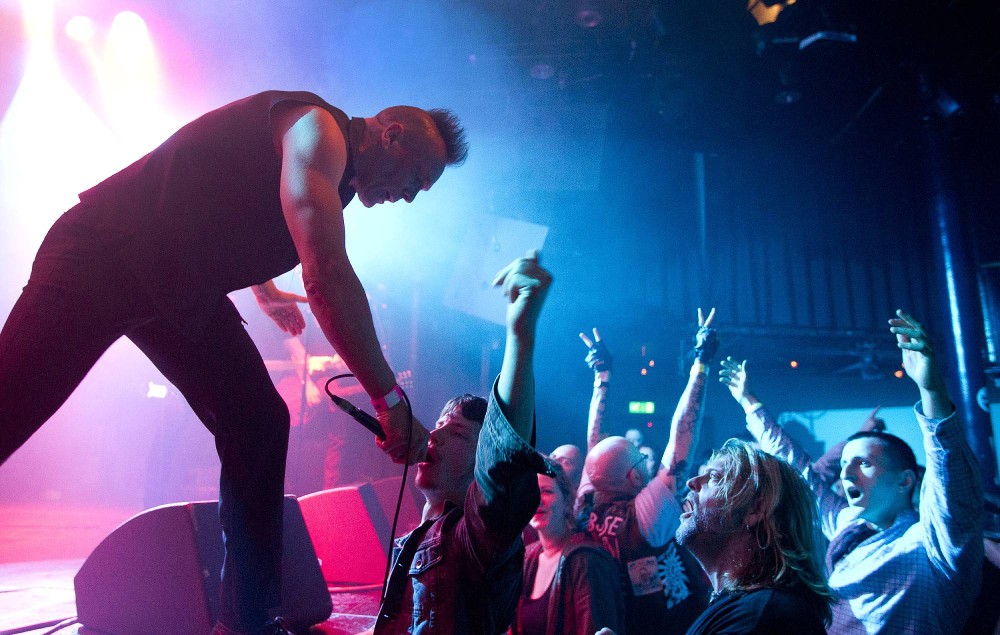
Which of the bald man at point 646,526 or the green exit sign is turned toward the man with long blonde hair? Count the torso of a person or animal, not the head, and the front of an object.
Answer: the green exit sign

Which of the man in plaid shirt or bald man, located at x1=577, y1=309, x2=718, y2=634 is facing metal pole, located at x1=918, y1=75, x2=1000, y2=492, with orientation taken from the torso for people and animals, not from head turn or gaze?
the bald man

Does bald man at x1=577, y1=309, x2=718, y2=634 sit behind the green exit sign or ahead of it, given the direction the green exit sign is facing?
ahead

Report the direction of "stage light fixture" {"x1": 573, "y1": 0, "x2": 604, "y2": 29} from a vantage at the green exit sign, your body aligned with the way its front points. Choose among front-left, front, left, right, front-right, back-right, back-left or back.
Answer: front

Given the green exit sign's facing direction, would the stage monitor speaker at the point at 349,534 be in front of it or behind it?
in front

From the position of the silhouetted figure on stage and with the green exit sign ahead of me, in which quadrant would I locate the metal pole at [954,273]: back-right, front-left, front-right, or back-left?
front-right

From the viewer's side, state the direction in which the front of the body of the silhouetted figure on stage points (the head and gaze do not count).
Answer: to the viewer's right

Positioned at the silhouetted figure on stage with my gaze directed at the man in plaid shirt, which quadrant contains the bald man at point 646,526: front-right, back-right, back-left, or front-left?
front-left

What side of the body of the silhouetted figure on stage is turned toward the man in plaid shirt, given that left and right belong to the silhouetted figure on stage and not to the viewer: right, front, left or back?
front

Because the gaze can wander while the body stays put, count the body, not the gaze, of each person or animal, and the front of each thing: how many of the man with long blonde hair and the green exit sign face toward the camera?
1

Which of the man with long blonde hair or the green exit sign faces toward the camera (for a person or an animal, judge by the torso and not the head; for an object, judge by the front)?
the green exit sign

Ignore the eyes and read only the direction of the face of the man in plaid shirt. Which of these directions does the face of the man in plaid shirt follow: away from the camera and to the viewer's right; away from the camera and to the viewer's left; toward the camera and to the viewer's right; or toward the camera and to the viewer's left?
toward the camera and to the viewer's left

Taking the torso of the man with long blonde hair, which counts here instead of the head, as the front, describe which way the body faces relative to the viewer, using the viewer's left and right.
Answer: facing to the left of the viewer

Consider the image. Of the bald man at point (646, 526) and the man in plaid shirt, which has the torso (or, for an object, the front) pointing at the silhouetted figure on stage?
the man in plaid shirt
